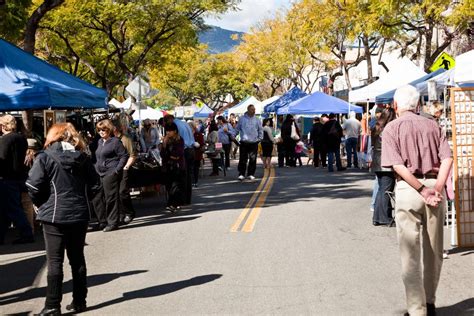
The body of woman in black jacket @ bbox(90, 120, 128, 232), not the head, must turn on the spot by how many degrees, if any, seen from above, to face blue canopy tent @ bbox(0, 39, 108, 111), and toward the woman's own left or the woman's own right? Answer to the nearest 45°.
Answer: approximately 90° to the woman's own right

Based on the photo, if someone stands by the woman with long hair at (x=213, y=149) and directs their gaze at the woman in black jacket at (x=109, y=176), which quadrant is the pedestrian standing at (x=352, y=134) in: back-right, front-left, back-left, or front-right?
back-left
